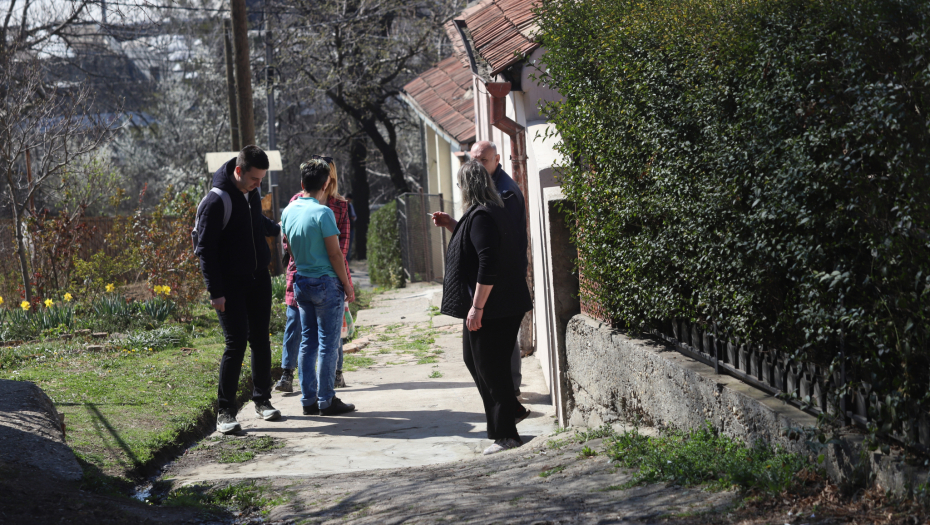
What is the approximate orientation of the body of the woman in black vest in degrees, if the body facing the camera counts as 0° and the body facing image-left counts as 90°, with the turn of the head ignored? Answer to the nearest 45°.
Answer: approximately 90°

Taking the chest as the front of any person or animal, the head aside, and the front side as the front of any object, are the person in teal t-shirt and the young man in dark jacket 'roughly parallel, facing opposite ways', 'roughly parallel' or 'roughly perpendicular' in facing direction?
roughly perpendicular

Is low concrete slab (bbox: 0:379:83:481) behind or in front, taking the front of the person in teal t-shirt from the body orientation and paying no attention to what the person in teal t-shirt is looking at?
behind

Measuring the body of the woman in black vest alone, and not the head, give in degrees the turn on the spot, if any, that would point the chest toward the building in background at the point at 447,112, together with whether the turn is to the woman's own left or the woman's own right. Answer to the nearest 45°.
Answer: approximately 90° to the woman's own right

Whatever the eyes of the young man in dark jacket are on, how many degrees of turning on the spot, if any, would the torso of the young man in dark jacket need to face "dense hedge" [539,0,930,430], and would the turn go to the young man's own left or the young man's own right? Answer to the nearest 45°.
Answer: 0° — they already face it

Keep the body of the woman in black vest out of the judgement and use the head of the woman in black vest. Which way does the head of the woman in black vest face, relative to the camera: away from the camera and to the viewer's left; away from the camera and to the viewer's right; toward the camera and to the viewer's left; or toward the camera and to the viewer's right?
away from the camera and to the viewer's left

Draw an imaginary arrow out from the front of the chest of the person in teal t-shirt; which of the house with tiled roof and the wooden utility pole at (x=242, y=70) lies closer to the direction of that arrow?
the house with tiled roof

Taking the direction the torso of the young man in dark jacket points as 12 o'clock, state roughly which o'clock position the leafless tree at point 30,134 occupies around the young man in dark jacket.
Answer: The leafless tree is roughly at 7 o'clock from the young man in dark jacket.

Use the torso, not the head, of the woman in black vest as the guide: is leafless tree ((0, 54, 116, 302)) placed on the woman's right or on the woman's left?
on the woman's right
